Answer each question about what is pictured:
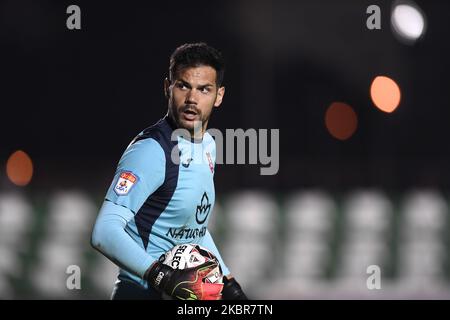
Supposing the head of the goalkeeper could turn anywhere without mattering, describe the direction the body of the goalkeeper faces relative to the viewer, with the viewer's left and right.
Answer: facing the viewer and to the right of the viewer

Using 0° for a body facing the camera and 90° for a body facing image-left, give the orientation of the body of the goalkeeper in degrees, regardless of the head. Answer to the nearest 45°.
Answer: approximately 315°
